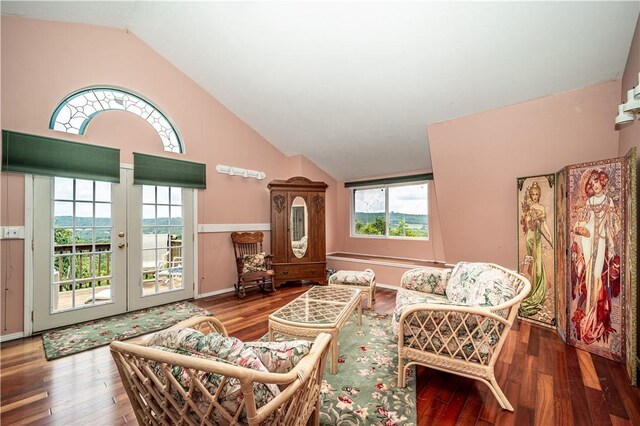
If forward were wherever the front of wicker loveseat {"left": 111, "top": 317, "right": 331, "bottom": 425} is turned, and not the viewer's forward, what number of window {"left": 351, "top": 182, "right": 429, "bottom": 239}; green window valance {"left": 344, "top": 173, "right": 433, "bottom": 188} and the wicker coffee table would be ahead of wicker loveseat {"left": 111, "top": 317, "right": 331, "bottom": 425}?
3

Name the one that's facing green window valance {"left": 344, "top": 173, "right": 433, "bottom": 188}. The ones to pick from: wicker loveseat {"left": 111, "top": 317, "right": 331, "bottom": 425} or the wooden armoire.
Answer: the wicker loveseat

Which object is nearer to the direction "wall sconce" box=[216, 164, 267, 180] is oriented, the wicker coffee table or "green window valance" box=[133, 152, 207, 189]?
the wicker coffee table

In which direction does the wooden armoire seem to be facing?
toward the camera

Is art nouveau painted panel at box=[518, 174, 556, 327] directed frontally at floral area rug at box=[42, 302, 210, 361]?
yes

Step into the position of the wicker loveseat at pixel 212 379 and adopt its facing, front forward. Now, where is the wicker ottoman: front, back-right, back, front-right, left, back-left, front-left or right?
front

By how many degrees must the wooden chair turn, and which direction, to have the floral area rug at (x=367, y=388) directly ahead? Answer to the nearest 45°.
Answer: approximately 45° to its right

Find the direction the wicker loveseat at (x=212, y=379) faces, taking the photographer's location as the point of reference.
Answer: facing away from the viewer and to the right of the viewer

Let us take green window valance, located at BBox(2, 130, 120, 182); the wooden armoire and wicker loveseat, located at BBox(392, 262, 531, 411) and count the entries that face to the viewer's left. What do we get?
1

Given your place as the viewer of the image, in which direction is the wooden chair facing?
facing the viewer and to the right of the viewer

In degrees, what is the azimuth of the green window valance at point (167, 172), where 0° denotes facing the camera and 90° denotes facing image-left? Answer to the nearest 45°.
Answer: approximately 315°

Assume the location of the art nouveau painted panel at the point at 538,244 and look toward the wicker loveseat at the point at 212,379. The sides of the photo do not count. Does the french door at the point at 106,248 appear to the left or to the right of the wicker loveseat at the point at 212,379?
right

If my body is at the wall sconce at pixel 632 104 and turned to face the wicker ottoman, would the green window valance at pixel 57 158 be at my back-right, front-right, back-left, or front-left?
front-left

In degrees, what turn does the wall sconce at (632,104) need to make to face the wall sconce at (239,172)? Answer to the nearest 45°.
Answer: approximately 45° to its right

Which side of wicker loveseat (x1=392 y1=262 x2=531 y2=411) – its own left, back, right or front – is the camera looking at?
left

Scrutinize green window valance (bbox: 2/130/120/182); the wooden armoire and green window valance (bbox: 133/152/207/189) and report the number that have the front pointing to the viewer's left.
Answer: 0

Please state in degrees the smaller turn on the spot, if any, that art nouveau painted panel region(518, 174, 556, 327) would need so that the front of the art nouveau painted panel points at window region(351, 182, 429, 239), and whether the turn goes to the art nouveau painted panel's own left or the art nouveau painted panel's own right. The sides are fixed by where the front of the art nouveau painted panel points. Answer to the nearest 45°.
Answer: approximately 90° to the art nouveau painted panel's own right

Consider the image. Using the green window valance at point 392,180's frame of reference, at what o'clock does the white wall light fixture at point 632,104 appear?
The white wall light fixture is roughly at 10 o'clock from the green window valance.

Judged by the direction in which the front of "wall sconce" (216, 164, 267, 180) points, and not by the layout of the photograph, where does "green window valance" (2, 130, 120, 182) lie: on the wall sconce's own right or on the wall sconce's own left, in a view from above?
on the wall sconce's own right
